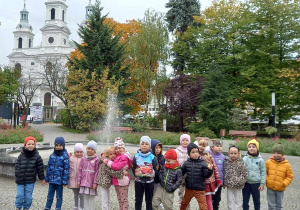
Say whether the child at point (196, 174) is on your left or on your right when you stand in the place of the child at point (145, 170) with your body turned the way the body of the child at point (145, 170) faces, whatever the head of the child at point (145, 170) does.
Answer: on your left

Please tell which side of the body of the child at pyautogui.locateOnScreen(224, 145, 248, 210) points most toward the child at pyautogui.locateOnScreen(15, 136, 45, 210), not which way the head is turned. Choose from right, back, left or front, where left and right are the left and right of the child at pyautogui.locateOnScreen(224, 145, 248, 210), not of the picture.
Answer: right

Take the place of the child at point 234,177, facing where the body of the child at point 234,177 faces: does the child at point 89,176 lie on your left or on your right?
on your right

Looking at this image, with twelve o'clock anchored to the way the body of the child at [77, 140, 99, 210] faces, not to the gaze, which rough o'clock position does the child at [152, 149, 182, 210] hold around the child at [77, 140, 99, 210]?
the child at [152, 149, 182, 210] is roughly at 10 o'clock from the child at [77, 140, 99, 210].

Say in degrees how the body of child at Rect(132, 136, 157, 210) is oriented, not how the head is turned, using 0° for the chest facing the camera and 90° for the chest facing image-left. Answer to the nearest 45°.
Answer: approximately 0°

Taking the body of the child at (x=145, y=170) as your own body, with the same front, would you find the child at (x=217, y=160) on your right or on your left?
on your left

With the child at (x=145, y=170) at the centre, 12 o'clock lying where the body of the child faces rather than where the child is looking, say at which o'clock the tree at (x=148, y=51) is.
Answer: The tree is roughly at 6 o'clock from the child.

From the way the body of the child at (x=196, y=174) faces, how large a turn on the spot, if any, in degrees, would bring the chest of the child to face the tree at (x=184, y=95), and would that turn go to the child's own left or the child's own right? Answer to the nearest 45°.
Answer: approximately 180°
